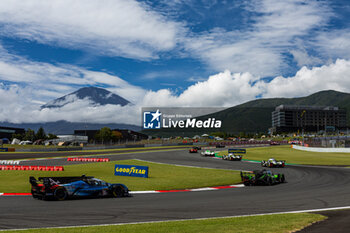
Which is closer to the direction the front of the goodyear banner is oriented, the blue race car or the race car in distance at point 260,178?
the blue race car

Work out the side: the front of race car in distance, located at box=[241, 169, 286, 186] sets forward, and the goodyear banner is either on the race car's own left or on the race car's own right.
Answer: on the race car's own left

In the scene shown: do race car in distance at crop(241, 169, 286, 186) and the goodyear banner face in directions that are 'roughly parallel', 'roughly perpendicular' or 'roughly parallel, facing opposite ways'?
roughly perpendicular

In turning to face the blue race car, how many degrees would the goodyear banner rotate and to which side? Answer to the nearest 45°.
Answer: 0° — it already faces it

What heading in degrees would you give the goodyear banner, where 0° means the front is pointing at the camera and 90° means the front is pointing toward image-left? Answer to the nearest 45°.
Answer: approximately 0°

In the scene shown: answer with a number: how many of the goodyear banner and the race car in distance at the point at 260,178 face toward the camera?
1

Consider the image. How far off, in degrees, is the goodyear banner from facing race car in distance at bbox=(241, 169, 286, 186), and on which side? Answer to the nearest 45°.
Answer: approximately 45° to its left

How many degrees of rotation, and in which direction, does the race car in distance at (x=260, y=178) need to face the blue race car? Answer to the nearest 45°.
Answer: approximately 180°

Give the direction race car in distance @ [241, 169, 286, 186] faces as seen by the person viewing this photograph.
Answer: facing away from the viewer and to the right of the viewer
